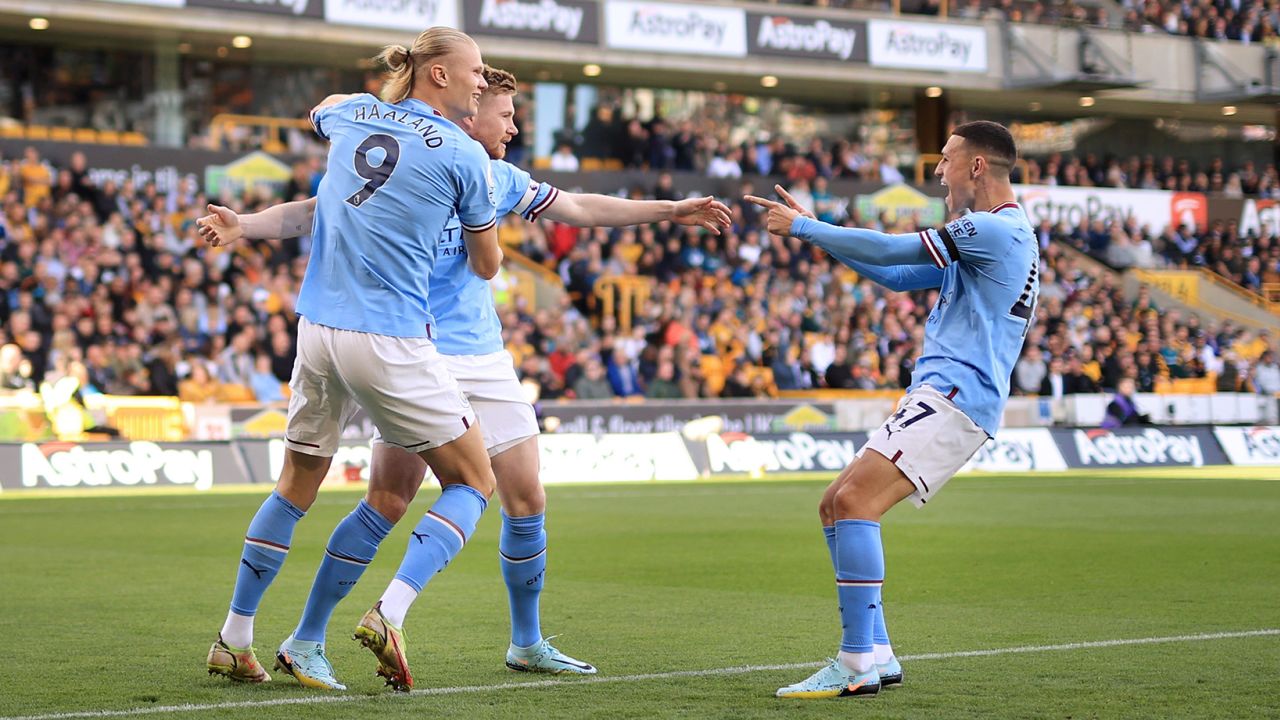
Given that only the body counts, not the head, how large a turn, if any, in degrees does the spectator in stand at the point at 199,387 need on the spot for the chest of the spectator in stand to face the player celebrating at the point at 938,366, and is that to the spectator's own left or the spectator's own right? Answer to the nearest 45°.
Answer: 0° — they already face them

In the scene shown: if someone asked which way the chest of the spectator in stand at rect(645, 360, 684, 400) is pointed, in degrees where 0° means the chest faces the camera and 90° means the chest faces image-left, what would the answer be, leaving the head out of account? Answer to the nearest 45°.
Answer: approximately 0°

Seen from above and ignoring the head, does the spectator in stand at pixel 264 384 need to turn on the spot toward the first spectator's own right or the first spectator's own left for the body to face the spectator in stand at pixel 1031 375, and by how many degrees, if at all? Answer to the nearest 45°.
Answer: approximately 90° to the first spectator's own left

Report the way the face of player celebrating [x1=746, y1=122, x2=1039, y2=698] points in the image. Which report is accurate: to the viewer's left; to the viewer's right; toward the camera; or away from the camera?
to the viewer's left

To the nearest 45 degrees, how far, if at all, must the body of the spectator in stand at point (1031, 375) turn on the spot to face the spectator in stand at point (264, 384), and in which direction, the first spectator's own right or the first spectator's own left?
approximately 45° to the first spectator's own right

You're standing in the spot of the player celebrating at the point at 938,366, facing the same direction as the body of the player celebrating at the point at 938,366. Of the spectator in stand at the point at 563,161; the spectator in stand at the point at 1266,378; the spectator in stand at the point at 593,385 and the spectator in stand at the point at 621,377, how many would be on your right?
4

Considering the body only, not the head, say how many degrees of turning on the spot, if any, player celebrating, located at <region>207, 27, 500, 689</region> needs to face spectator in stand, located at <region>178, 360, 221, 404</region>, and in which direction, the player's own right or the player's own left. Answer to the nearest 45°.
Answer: approximately 45° to the player's own left

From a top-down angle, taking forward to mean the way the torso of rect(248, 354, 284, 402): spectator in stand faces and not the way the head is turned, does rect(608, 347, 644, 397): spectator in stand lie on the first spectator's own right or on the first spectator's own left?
on the first spectator's own left

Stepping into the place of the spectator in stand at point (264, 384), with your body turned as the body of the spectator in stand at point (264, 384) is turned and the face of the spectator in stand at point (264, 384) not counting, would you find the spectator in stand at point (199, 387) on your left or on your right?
on your right
